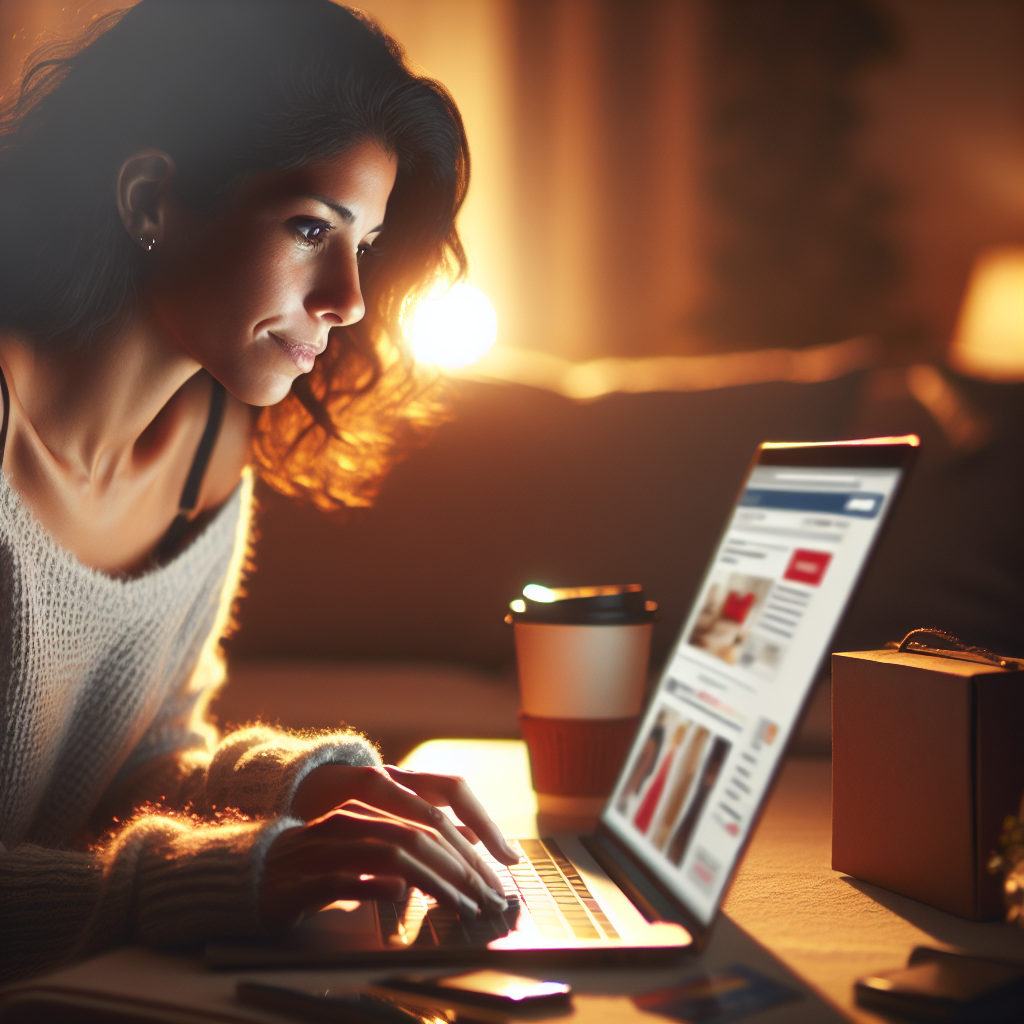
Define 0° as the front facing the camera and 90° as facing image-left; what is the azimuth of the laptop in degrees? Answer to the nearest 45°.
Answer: approximately 90°

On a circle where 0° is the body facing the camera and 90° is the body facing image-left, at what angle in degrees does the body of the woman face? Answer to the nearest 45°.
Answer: approximately 315°

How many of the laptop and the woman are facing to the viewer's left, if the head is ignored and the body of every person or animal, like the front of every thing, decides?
1

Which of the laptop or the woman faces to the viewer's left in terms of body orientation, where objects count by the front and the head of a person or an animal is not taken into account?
the laptop

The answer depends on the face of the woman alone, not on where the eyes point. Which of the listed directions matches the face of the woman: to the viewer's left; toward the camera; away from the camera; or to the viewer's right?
to the viewer's right

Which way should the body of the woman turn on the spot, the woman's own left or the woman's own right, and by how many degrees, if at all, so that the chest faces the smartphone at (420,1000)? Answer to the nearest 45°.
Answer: approximately 45° to the woman's own right

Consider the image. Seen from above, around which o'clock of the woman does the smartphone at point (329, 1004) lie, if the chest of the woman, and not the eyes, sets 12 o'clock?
The smartphone is roughly at 1 o'clock from the woman.

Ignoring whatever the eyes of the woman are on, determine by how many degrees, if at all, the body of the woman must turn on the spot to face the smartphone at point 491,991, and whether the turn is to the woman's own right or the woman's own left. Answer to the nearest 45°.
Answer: approximately 45° to the woman's own right
